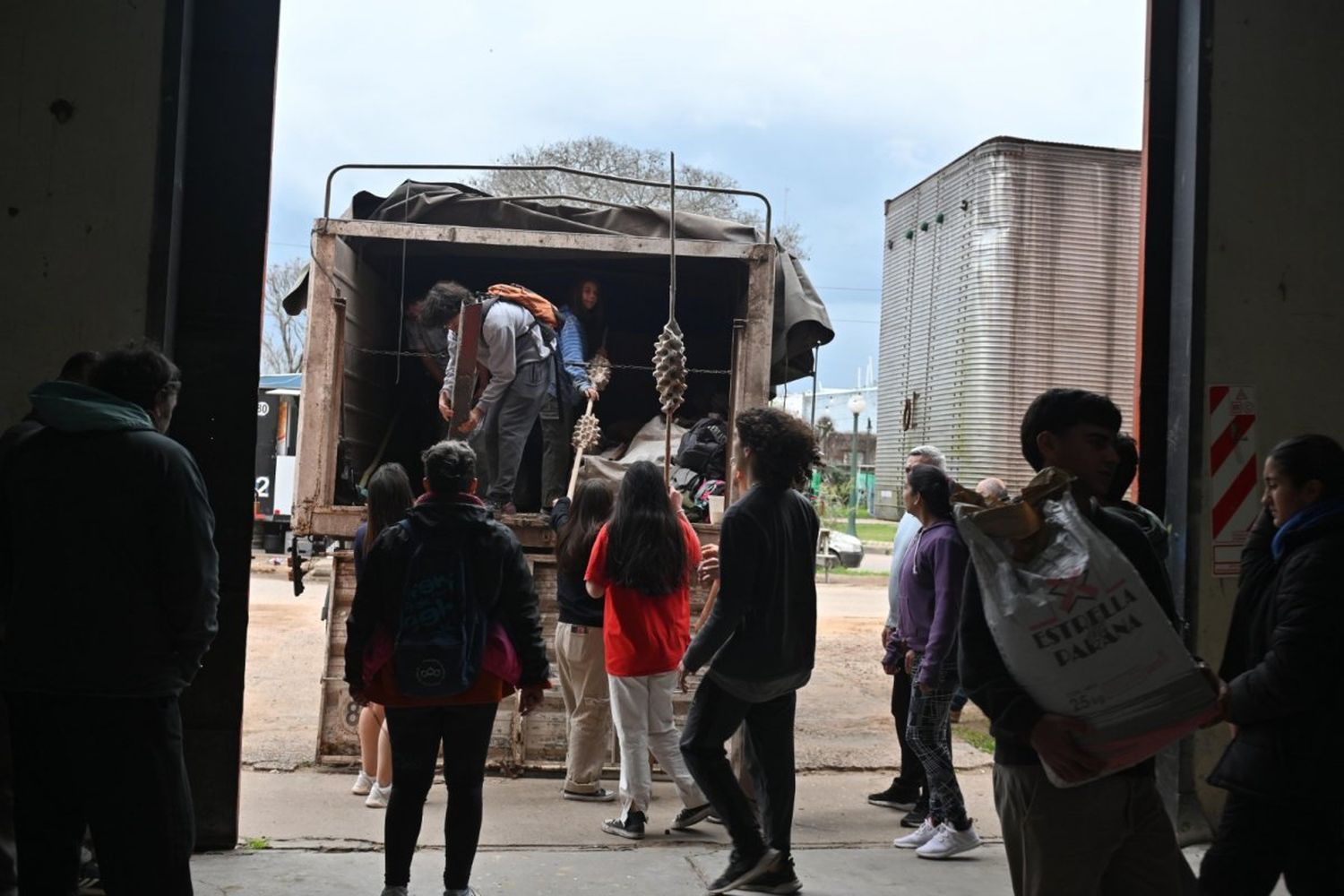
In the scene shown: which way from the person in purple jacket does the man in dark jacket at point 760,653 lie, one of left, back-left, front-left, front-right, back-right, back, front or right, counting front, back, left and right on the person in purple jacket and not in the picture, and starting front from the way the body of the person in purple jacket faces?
front-left

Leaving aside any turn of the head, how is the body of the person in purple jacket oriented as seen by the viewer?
to the viewer's left

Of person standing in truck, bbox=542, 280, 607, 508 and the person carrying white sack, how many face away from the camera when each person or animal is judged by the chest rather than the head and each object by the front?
0

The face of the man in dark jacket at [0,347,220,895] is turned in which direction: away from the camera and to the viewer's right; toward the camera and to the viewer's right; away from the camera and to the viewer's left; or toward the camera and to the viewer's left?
away from the camera and to the viewer's right

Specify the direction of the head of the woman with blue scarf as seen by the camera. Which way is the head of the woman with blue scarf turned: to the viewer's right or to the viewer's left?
to the viewer's left

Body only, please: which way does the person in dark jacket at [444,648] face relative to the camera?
away from the camera

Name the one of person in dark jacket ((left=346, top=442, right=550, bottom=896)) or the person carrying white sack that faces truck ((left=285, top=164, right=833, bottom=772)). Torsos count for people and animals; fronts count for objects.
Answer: the person in dark jacket

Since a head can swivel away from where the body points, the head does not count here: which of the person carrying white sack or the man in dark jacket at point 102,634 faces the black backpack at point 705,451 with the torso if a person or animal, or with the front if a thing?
the man in dark jacket

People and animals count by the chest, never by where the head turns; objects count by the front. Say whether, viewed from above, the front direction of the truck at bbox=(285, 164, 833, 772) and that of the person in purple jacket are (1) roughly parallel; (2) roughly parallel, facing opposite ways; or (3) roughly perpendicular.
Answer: roughly perpendicular

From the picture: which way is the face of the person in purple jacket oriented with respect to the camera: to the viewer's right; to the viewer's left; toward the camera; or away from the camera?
to the viewer's left

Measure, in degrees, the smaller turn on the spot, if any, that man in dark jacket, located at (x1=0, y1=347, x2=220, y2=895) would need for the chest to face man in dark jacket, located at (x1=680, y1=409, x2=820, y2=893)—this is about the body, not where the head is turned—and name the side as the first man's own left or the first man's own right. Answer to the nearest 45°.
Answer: approximately 45° to the first man's own right

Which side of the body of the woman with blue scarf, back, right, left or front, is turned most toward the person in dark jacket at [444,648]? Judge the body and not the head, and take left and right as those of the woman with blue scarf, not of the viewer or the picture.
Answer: front

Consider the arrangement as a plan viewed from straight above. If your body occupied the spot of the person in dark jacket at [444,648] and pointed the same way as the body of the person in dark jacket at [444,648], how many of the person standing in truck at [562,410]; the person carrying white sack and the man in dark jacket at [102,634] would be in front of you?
1

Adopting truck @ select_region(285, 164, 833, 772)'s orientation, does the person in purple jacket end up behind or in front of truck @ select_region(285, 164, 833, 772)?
behind

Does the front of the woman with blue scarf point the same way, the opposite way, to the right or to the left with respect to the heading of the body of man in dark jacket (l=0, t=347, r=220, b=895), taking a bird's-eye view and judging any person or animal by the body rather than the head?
to the left

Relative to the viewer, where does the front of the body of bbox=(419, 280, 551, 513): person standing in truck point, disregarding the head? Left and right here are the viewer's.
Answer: facing to the left of the viewer
